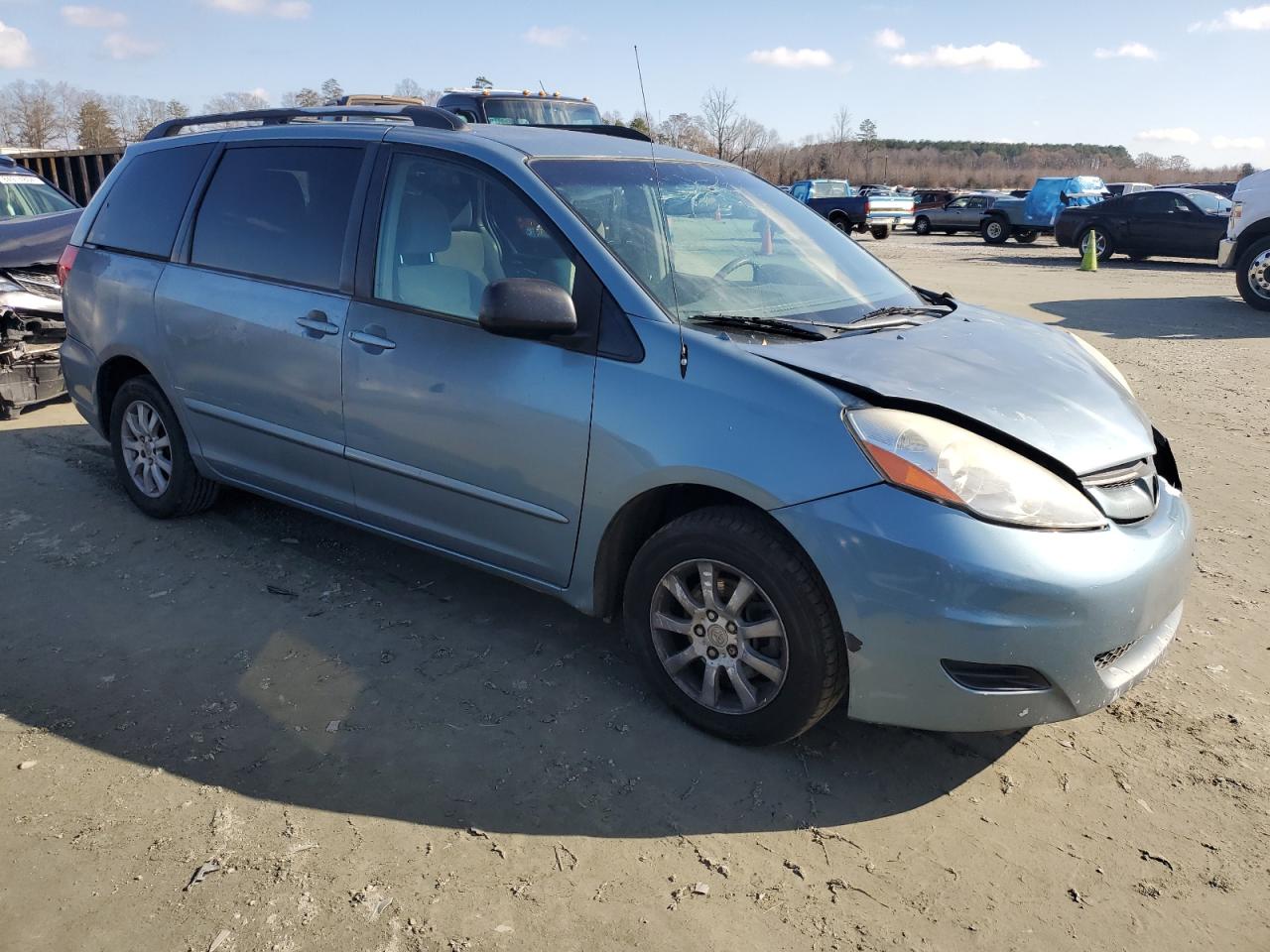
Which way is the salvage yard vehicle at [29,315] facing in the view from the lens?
facing the viewer and to the right of the viewer

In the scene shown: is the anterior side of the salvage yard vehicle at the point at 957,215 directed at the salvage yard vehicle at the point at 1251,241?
no

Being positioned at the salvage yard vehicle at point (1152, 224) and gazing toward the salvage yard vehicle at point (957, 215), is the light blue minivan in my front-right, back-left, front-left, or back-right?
back-left

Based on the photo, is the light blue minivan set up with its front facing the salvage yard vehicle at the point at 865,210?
no

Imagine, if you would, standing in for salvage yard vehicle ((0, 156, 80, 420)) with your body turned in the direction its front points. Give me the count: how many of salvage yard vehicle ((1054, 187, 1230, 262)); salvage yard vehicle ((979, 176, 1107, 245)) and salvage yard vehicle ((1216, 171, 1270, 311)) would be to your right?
0

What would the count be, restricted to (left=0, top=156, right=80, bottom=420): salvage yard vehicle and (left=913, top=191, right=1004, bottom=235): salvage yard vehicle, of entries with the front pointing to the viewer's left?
1

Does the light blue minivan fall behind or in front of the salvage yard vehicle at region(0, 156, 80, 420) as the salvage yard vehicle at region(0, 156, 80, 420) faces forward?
in front

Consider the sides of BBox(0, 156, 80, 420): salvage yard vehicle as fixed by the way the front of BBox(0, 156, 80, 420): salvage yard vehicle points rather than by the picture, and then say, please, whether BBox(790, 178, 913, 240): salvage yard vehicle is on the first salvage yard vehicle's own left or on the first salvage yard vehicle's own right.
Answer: on the first salvage yard vehicle's own left

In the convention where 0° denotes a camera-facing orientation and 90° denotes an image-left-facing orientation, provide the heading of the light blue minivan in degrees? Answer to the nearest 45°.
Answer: approximately 315°

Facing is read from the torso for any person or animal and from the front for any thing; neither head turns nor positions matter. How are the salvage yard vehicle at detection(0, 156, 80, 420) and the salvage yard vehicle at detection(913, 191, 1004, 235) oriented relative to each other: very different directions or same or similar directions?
very different directions

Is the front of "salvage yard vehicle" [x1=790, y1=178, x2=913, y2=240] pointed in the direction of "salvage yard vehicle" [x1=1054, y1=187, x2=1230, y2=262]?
no

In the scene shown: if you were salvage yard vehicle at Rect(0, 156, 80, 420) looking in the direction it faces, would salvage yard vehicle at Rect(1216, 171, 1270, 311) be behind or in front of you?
in front

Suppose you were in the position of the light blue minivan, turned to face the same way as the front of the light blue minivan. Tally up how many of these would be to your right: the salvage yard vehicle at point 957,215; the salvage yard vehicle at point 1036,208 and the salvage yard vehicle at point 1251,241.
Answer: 0

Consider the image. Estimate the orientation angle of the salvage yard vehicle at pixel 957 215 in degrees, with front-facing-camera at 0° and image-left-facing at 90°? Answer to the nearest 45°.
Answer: approximately 90°

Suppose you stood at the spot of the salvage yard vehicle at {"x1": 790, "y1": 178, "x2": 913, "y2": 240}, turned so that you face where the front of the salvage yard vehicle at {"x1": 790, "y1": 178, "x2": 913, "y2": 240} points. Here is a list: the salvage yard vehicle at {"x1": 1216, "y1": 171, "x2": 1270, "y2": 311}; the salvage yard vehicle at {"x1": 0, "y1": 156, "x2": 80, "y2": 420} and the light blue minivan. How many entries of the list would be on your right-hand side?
0

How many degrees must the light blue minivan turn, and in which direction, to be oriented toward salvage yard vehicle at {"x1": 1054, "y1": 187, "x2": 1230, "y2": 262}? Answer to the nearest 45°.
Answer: approximately 90° to its left
